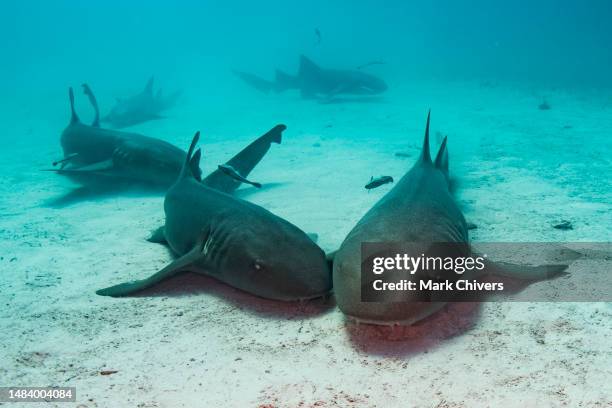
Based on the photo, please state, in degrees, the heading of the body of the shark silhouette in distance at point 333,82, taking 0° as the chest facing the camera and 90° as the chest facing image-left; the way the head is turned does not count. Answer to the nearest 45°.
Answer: approximately 270°

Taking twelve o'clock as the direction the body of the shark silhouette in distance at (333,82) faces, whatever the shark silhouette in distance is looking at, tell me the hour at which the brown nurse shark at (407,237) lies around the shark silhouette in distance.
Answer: The brown nurse shark is roughly at 3 o'clock from the shark silhouette in distance.

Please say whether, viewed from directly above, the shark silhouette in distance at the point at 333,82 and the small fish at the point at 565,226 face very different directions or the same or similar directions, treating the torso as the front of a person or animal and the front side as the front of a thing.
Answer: very different directions

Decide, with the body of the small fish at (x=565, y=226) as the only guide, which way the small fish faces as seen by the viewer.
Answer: to the viewer's left

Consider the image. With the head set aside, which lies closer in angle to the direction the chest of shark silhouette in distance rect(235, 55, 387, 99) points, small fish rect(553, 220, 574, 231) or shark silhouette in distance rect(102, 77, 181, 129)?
the small fish

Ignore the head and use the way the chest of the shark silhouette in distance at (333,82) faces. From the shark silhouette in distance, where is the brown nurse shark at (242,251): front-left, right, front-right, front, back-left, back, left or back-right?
right

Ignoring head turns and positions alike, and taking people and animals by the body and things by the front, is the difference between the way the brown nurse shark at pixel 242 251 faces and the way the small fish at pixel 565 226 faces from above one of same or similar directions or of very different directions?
very different directions

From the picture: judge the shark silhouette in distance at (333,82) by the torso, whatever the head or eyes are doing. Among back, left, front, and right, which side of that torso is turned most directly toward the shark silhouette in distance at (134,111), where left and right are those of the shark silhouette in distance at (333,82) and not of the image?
back

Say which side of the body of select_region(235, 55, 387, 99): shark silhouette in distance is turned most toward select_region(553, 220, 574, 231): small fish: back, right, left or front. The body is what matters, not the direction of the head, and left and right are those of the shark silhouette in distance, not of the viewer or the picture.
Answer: right

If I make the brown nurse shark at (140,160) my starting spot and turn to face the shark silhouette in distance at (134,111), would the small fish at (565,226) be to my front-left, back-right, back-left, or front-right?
back-right

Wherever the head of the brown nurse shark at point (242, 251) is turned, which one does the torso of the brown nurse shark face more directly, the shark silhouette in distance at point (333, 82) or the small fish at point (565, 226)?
the small fish

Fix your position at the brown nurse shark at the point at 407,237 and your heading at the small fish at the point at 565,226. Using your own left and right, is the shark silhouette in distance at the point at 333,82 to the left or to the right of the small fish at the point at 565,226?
left
